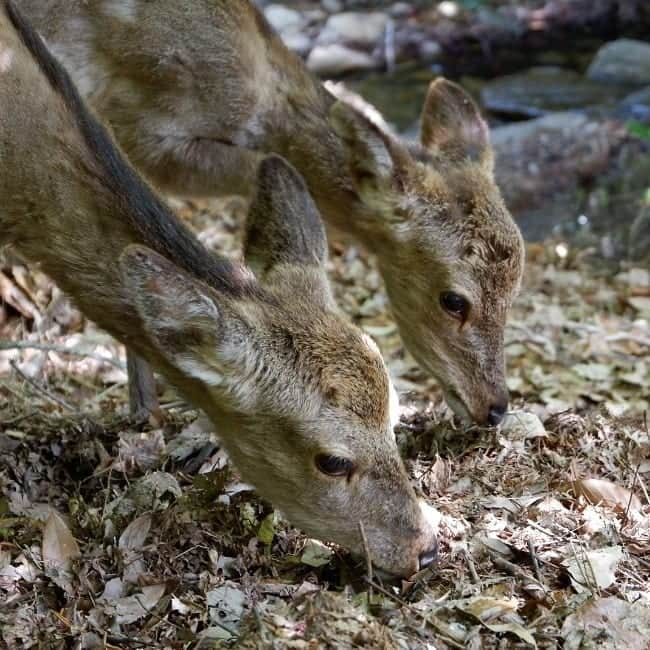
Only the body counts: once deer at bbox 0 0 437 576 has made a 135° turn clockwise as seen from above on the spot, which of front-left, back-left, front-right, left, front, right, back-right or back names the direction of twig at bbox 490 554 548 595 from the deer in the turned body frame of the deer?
left

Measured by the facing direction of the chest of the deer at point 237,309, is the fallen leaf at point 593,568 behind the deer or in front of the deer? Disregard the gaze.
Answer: in front

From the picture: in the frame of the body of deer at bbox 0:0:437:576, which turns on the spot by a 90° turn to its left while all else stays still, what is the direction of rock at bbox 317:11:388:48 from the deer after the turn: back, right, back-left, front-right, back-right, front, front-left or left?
front

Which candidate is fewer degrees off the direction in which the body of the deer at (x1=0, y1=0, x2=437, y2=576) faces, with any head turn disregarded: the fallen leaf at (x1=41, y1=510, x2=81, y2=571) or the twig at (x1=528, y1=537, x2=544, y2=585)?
the twig

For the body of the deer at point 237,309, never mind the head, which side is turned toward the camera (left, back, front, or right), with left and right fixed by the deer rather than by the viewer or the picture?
right

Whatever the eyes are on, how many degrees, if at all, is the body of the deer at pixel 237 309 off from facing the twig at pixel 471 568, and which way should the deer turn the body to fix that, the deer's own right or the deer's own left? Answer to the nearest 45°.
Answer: approximately 45° to the deer's own right

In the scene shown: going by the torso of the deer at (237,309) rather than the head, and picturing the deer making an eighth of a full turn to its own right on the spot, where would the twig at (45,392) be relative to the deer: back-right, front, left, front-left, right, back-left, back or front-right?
back

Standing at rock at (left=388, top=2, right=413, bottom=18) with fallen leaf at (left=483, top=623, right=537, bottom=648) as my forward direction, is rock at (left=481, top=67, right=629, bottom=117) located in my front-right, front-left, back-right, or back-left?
front-left

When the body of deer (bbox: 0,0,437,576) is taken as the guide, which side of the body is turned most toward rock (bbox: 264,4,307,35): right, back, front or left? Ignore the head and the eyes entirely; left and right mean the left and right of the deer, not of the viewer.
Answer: left

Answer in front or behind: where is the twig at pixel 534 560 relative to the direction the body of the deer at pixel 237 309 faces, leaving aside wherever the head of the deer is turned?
in front

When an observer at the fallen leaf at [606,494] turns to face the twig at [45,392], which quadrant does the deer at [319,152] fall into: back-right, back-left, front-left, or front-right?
front-right

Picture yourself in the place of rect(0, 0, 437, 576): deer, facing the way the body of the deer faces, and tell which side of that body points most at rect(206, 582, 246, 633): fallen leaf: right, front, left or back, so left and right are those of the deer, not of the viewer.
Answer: right

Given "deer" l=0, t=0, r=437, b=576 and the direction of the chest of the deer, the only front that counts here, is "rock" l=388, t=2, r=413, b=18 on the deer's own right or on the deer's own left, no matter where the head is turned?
on the deer's own left

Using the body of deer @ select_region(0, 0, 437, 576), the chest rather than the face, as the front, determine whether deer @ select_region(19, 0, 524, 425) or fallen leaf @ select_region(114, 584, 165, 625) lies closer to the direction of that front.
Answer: the deer
